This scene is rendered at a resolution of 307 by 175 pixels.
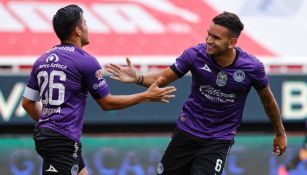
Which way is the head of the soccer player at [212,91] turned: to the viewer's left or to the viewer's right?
to the viewer's left

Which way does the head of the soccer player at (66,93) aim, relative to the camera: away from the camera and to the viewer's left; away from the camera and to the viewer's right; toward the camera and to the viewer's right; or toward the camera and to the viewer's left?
away from the camera and to the viewer's right

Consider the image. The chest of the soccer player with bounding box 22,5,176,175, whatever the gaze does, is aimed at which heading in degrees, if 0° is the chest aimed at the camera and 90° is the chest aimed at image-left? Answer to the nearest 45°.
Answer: approximately 225°

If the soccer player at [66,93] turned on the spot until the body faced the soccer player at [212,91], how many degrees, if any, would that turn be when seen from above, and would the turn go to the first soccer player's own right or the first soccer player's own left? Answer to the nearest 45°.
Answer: approximately 45° to the first soccer player's own right
